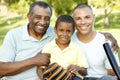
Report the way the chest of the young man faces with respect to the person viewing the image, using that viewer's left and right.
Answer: facing the viewer

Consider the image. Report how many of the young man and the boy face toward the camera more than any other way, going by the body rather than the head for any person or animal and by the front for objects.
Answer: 2
